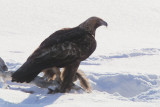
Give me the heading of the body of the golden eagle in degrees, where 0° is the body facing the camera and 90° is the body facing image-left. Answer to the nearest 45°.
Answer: approximately 270°
